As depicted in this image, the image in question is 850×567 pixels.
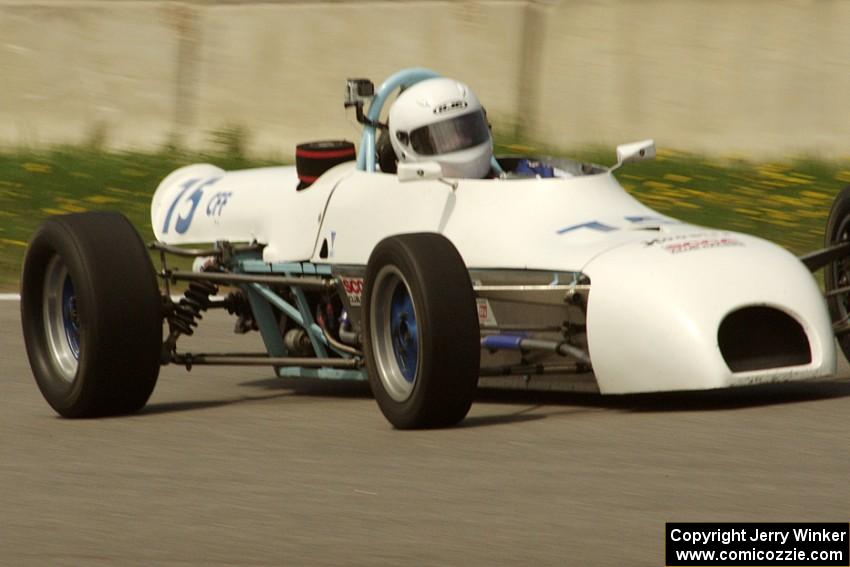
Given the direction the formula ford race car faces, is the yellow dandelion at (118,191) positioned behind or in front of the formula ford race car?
behind

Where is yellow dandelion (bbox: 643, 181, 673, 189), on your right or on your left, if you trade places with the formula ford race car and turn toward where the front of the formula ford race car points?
on your left

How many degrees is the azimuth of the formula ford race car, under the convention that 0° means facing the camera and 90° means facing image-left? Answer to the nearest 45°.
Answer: approximately 315°

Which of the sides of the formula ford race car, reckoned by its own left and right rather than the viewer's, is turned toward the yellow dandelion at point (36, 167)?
back
